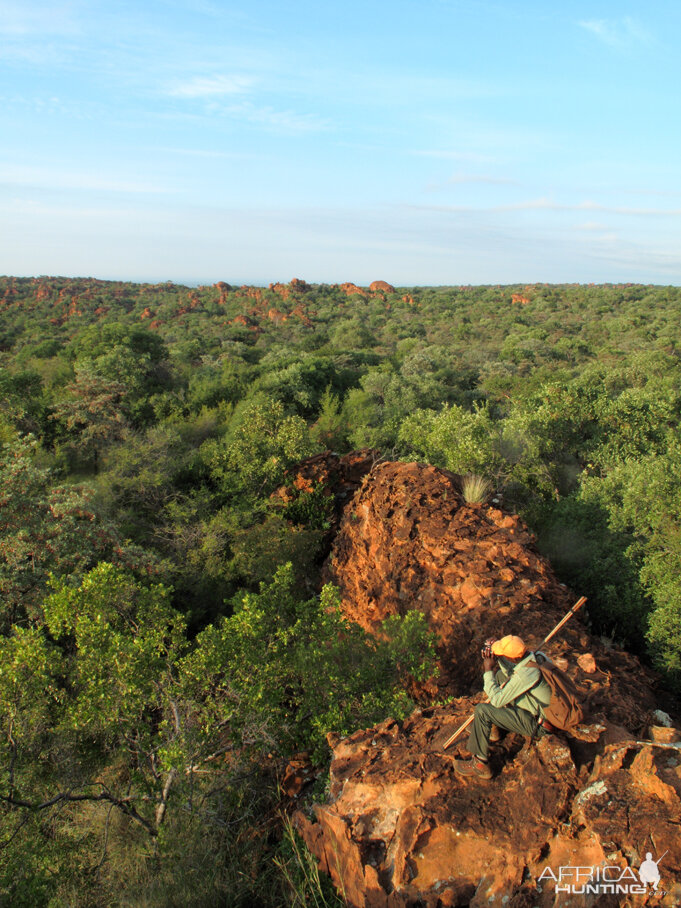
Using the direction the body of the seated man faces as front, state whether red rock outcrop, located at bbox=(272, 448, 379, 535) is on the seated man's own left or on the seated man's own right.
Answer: on the seated man's own right

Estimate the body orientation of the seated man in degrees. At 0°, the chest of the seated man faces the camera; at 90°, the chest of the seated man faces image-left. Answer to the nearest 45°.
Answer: approximately 90°
